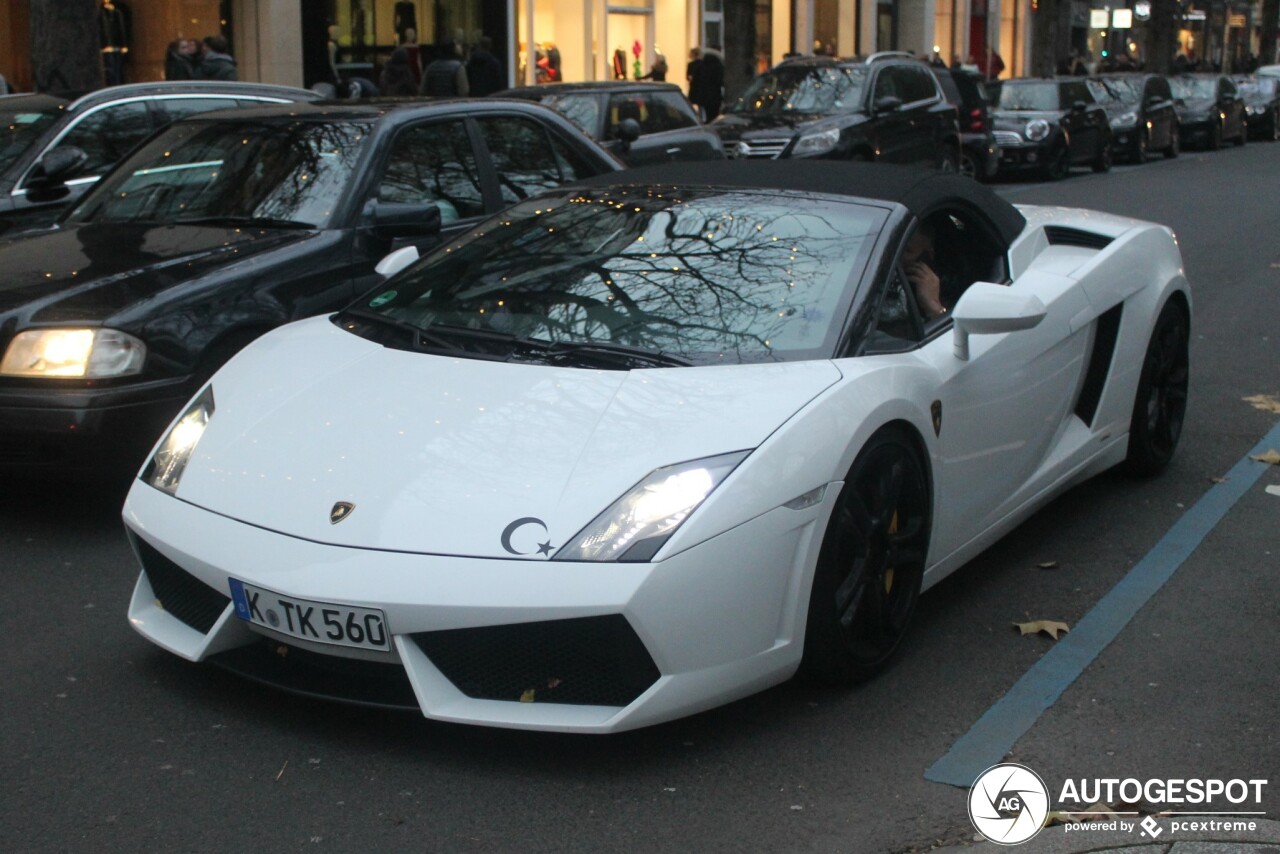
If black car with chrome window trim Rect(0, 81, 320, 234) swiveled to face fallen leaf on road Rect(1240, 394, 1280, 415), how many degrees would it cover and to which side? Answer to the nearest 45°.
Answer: approximately 90° to its left

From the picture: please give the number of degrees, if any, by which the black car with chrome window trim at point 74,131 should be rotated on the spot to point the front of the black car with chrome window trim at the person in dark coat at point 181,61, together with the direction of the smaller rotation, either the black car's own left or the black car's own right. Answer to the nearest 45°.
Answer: approximately 135° to the black car's own right

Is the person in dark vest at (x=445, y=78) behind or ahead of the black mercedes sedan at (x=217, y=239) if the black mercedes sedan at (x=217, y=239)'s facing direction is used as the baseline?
behind

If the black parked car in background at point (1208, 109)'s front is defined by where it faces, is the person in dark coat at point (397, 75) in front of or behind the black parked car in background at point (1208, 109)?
in front

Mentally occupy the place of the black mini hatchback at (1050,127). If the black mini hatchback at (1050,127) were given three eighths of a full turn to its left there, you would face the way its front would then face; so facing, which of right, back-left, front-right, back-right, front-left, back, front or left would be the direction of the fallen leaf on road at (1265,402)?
right

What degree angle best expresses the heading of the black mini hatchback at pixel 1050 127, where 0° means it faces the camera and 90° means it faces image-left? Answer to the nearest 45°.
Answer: approximately 45°

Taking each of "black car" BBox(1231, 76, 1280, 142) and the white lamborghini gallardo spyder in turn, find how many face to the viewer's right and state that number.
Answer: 0

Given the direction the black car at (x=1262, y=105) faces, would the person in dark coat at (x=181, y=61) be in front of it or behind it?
in front

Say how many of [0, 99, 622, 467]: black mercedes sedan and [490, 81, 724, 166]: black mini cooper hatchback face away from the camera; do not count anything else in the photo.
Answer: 0

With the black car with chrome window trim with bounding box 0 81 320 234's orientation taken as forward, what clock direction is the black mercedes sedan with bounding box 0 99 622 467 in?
the black mercedes sedan with bounding box 0 99 622 467 is roughly at 10 o'clock from the black car with chrome window trim with bounding box 0 81 320 234.

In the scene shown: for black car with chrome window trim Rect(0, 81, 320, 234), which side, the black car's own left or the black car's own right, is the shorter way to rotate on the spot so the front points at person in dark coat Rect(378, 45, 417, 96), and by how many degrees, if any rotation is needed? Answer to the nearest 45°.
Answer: approximately 135° to the black car's own right

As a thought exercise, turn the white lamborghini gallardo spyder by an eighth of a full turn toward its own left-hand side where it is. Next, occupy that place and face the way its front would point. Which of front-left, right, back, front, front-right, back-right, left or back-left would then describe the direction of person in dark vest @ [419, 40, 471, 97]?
back
